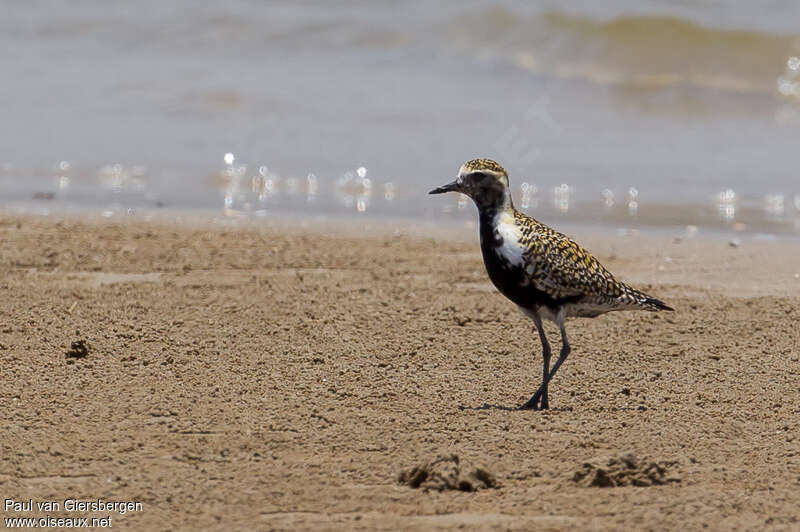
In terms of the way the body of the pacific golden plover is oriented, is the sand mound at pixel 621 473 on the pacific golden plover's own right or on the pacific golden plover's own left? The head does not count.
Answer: on the pacific golden plover's own left

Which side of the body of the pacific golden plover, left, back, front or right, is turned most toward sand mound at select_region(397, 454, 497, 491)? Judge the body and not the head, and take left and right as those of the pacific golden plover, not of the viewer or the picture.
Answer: left

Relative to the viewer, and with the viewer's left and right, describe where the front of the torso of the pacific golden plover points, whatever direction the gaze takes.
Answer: facing to the left of the viewer
